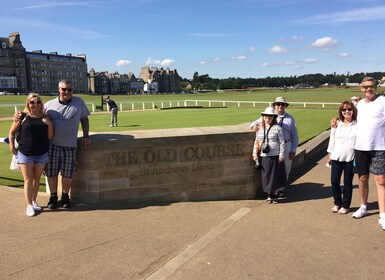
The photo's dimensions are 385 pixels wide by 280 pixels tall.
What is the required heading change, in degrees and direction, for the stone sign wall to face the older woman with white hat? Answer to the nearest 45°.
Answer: approximately 90° to its left

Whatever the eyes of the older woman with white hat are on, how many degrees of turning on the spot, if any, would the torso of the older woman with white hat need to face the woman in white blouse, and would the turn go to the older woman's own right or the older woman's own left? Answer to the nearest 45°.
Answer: approximately 90° to the older woman's own left

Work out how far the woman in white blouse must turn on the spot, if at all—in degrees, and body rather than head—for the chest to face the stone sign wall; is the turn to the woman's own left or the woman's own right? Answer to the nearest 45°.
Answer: approximately 90° to the woman's own right

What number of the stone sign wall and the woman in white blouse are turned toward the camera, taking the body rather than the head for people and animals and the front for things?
2

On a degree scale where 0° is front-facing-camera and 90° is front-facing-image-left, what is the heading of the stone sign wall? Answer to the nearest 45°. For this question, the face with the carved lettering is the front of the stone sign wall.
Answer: approximately 0°

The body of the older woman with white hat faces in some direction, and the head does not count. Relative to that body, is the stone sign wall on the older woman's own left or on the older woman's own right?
on the older woman's own right

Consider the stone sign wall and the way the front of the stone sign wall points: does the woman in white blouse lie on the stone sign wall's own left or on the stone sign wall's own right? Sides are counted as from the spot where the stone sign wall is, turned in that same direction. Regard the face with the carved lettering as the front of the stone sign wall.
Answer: on the stone sign wall's own left

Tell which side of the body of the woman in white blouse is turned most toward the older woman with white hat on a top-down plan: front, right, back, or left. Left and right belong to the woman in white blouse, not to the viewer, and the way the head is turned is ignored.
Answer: right

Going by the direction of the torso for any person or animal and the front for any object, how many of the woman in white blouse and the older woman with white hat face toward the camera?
2
